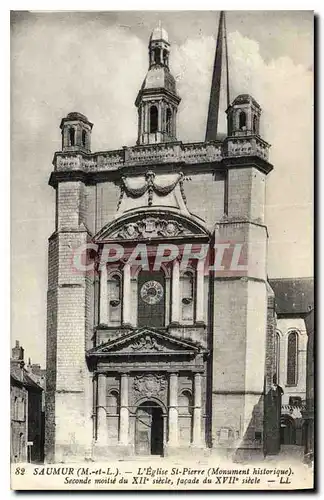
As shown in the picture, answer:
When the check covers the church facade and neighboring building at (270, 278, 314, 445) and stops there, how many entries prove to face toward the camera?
2

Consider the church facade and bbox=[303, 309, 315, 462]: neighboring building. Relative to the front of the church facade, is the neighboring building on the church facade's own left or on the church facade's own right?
on the church facade's own left

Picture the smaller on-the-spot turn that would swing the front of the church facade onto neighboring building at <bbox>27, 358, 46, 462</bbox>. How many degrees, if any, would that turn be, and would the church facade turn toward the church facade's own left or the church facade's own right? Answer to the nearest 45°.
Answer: approximately 90° to the church facade's own right

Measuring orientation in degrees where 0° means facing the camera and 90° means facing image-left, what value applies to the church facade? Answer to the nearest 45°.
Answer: approximately 0°

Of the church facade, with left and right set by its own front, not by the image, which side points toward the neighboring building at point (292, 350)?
left

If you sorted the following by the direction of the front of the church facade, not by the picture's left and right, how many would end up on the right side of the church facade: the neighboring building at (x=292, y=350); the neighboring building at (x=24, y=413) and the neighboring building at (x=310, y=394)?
1

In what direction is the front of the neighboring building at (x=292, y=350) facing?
toward the camera

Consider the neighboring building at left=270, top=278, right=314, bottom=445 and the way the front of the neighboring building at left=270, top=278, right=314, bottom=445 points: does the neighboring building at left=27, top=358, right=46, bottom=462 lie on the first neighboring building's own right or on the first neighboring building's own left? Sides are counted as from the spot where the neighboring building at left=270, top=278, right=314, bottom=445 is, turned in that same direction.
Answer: on the first neighboring building's own right

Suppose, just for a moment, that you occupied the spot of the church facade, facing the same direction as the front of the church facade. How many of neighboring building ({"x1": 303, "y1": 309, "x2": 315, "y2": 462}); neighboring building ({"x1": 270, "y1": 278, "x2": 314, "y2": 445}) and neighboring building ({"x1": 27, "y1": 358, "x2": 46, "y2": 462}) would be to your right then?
1

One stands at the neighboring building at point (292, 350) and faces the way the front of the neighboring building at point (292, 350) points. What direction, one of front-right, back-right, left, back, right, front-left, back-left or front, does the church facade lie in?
right
